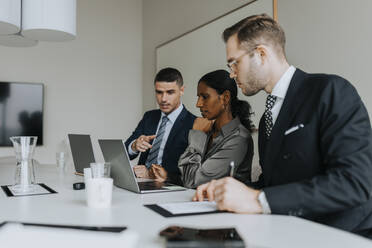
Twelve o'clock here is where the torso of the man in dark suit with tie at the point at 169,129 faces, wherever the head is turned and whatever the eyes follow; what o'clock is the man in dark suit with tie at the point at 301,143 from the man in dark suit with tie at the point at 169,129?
the man in dark suit with tie at the point at 301,143 is roughly at 10 o'clock from the man in dark suit with tie at the point at 169,129.

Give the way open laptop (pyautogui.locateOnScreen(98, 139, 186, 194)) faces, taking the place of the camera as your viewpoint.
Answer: facing away from the viewer and to the right of the viewer

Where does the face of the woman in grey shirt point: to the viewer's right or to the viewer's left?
to the viewer's left

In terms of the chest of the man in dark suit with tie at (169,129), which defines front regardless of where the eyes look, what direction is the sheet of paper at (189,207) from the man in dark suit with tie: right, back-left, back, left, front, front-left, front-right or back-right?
front-left

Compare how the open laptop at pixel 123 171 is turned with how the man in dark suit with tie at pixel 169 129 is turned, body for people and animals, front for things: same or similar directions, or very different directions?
very different directions
